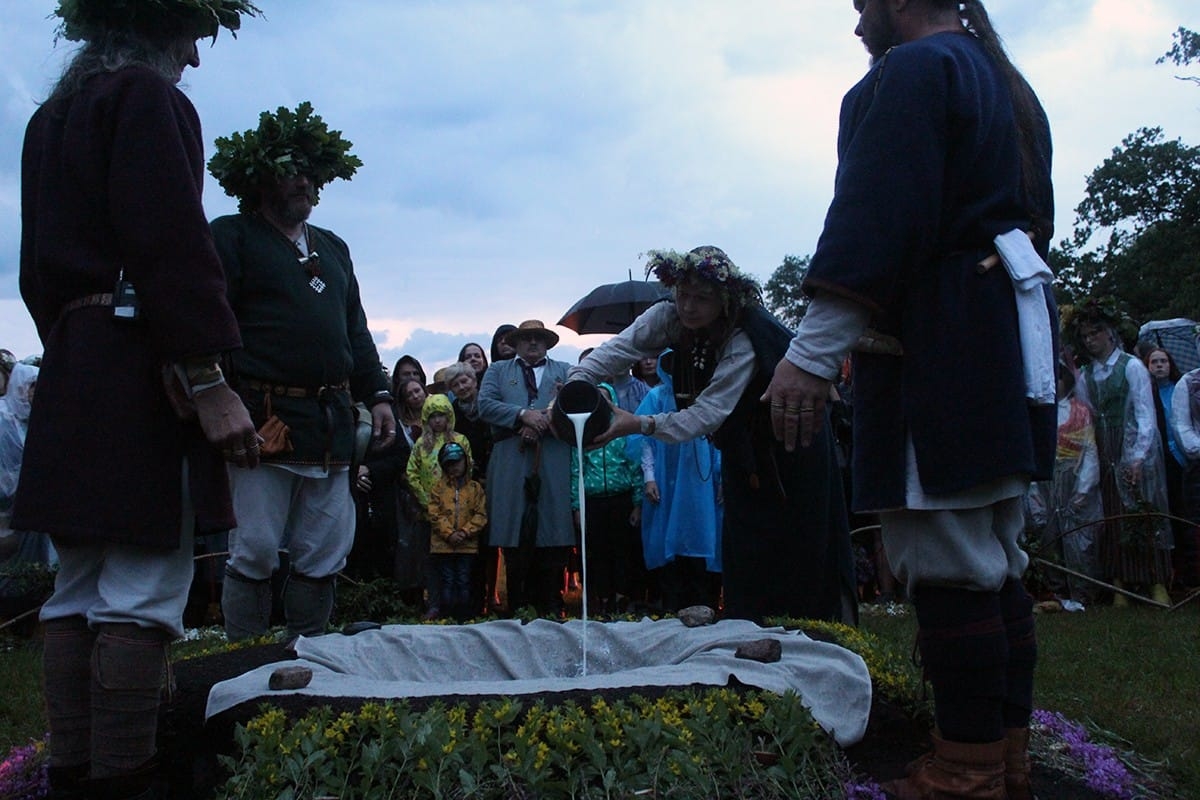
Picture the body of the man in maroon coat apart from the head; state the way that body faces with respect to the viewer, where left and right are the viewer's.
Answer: facing away from the viewer and to the right of the viewer

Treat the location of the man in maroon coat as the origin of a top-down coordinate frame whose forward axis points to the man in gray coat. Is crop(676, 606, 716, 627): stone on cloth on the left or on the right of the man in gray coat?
right

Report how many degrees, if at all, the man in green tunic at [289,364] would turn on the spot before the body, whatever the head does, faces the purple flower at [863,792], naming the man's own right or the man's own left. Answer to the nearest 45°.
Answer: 0° — they already face it

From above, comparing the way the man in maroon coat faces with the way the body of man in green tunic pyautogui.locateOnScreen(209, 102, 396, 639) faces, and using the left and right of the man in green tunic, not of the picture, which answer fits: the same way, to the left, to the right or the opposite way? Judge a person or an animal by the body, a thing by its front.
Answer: to the left

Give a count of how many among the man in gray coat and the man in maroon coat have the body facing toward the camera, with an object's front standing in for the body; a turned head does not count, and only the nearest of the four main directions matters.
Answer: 1

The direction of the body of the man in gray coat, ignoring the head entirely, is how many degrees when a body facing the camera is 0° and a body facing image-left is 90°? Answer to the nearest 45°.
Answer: approximately 0°

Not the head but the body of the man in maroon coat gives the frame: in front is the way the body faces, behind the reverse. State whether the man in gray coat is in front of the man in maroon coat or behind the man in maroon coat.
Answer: in front

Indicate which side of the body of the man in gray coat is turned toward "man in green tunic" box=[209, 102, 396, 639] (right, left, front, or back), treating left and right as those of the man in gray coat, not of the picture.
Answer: front

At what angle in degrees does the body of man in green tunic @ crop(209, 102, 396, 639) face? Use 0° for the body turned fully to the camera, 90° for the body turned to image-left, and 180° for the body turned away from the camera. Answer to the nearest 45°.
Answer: approximately 315°
